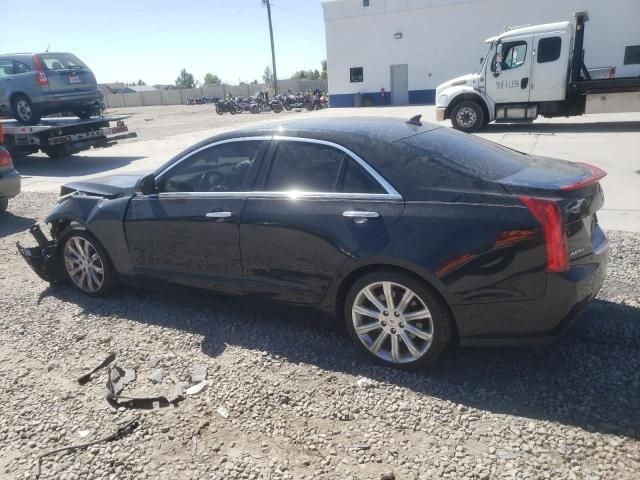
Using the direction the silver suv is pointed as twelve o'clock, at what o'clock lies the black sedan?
The black sedan is roughly at 7 o'clock from the silver suv.

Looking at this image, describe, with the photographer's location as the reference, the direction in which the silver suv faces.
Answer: facing away from the viewer and to the left of the viewer

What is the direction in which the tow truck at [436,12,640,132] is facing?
to the viewer's left

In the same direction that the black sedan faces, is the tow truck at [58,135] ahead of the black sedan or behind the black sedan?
ahead

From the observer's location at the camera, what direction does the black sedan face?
facing away from the viewer and to the left of the viewer

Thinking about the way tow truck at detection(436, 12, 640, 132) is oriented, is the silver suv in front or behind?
in front

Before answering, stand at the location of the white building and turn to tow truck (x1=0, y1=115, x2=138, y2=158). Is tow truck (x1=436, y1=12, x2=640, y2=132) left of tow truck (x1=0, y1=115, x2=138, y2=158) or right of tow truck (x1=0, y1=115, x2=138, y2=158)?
left

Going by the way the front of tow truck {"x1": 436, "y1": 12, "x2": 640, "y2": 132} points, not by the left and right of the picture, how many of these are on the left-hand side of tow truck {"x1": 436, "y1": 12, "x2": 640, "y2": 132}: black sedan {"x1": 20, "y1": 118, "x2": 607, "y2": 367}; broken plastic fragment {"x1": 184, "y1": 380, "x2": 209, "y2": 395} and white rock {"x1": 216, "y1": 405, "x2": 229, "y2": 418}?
3

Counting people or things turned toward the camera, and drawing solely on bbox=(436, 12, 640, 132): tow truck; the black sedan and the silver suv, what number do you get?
0

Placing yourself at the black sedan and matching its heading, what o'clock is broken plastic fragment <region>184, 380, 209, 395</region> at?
The broken plastic fragment is roughly at 10 o'clock from the black sedan.

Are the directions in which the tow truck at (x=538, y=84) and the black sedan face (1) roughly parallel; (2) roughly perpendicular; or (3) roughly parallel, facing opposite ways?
roughly parallel

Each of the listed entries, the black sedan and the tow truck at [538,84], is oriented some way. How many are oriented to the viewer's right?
0
